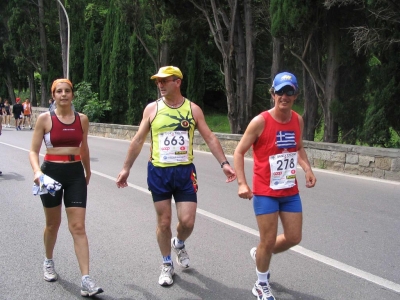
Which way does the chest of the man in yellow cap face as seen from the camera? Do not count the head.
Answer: toward the camera

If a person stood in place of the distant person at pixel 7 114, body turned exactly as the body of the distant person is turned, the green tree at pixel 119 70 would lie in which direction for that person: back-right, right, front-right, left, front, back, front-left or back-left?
front-left

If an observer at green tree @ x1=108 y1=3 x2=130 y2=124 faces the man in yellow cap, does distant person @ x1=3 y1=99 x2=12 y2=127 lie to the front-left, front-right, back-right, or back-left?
back-right

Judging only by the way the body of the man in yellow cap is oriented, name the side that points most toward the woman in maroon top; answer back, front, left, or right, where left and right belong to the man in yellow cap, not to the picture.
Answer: right

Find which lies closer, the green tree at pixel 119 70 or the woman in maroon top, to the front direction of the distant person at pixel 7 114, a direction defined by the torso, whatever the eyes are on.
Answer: the woman in maroon top

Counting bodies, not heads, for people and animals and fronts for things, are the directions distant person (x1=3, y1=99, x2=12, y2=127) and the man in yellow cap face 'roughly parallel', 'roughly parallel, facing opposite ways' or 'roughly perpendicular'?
roughly parallel

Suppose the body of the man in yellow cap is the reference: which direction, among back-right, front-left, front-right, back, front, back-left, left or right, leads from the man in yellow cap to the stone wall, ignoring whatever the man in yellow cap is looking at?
back-left

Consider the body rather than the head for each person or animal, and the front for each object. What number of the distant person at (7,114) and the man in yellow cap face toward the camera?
2

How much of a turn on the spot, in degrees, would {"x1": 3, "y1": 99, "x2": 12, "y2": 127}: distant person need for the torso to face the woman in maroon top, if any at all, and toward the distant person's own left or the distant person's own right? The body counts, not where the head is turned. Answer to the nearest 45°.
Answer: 0° — they already face them

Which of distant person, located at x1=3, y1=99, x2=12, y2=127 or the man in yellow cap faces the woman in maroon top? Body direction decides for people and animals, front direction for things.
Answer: the distant person

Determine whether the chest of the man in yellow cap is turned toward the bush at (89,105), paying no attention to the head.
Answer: no

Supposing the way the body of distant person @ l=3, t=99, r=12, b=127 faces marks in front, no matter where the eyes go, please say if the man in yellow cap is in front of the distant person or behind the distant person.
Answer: in front

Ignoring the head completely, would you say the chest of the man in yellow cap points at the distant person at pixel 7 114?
no

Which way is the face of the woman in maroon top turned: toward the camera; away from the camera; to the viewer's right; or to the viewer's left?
toward the camera
